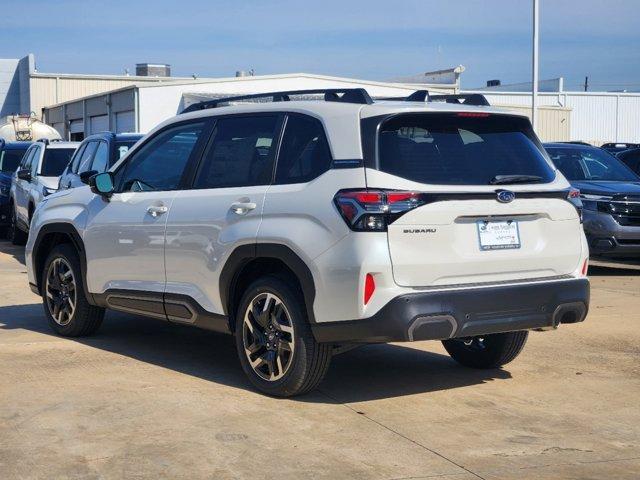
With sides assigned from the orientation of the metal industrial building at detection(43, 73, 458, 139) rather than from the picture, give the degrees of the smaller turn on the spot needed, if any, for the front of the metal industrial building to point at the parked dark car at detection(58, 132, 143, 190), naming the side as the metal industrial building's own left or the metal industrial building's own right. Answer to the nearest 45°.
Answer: approximately 45° to the metal industrial building's own left

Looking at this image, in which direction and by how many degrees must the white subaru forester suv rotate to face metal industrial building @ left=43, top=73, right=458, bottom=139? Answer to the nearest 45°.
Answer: approximately 45° to its right

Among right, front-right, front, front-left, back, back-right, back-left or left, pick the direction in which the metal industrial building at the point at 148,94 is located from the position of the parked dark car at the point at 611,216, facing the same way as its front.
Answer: back

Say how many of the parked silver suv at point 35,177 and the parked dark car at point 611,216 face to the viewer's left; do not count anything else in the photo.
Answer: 0

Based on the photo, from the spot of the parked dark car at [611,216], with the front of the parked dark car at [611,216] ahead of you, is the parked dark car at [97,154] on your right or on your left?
on your right

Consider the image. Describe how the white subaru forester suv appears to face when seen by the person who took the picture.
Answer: facing away from the viewer and to the left of the viewer

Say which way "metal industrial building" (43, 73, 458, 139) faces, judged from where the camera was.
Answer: facing the viewer and to the left of the viewer

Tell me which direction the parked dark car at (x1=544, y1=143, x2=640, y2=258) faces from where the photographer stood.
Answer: facing the viewer and to the right of the viewer

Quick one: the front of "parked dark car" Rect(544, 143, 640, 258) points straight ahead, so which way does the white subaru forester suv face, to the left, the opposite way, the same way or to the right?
the opposite way
